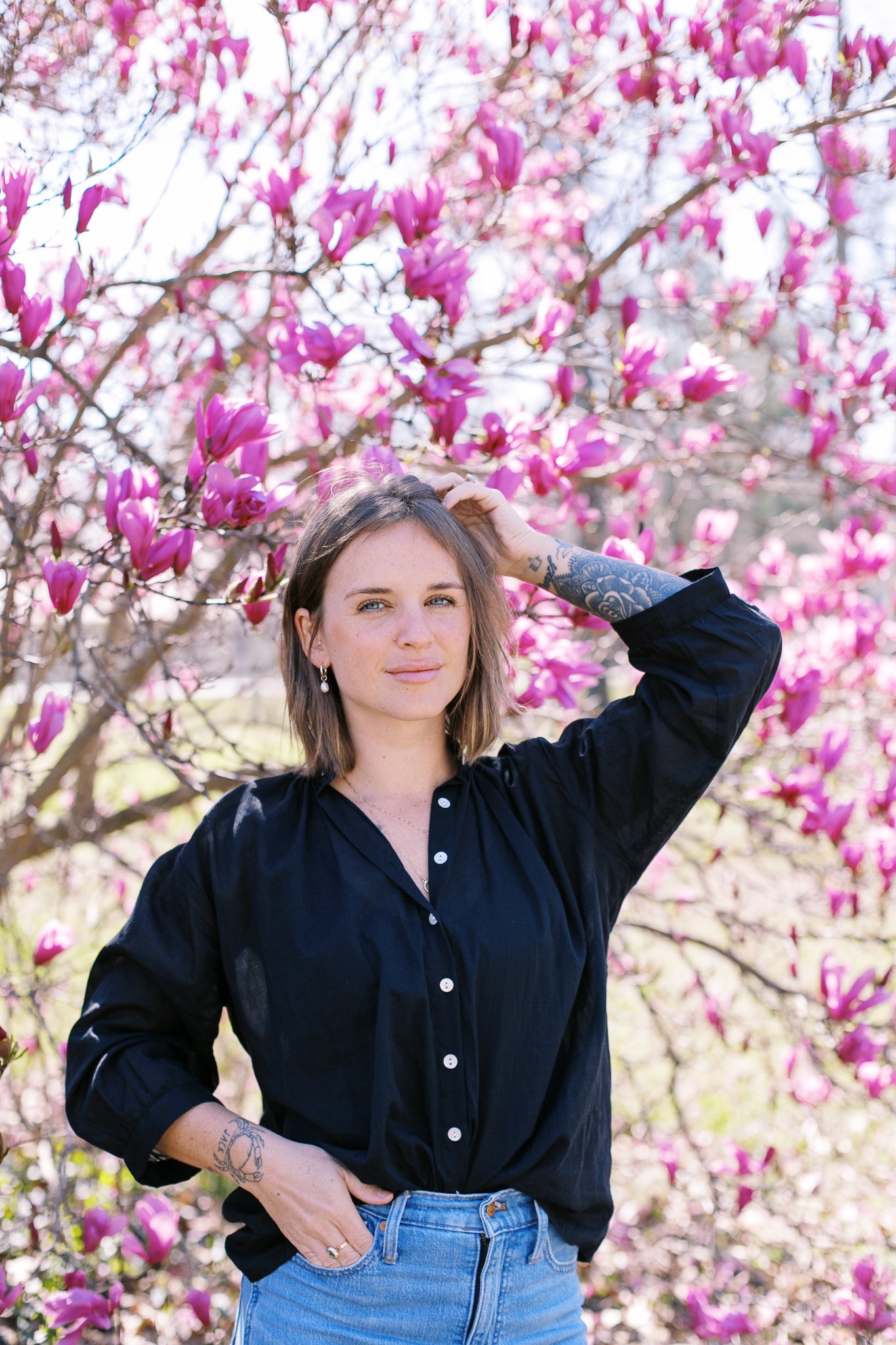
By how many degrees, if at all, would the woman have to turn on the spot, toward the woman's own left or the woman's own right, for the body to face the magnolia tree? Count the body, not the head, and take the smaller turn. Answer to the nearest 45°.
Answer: approximately 180°

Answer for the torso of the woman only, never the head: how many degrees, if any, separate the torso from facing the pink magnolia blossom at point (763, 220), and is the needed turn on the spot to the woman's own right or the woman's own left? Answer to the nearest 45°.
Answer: approximately 135° to the woman's own left

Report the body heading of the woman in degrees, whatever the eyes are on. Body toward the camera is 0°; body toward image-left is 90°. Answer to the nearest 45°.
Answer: approximately 0°
